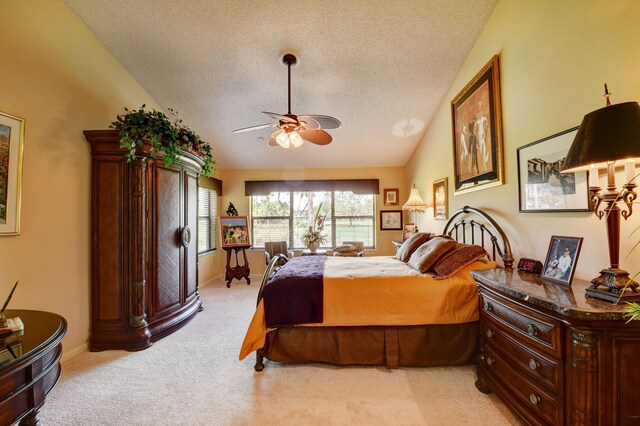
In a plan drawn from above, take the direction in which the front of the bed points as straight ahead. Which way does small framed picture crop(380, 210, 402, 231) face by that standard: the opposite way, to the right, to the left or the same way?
to the left

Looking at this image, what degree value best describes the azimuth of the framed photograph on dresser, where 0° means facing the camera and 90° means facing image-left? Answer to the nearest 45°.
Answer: approximately 45°

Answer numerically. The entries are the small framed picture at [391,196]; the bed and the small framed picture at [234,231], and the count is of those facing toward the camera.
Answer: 2

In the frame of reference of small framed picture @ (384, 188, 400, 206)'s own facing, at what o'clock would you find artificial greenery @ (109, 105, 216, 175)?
The artificial greenery is roughly at 1 o'clock from the small framed picture.

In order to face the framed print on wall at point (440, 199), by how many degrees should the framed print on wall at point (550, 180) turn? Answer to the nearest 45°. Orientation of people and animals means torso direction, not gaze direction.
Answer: approximately 90° to its right

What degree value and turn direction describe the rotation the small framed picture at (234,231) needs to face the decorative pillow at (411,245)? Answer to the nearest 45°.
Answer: approximately 45° to its left

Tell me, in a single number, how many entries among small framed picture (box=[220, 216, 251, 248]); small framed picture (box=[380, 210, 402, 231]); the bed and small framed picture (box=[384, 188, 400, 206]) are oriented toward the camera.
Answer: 3

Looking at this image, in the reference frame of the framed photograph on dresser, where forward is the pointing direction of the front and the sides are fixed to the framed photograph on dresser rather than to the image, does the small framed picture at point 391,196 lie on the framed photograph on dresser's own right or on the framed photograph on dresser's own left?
on the framed photograph on dresser's own right

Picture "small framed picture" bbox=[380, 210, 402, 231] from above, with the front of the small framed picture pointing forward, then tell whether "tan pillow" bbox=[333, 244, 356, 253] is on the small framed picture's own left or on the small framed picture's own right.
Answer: on the small framed picture's own right

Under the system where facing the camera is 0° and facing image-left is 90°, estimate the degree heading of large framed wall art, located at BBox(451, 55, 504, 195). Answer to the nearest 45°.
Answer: approximately 45°

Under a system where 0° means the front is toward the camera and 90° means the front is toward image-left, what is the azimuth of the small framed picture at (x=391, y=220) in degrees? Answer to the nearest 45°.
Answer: approximately 0°

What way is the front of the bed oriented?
to the viewer's left
